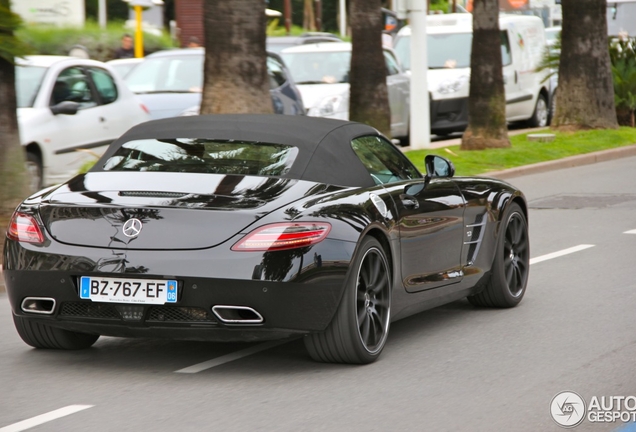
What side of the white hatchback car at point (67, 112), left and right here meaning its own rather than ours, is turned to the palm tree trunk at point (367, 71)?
back

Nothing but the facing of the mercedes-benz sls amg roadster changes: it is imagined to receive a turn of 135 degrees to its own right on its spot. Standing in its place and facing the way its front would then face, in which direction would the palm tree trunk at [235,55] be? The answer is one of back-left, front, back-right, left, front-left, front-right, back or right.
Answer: back

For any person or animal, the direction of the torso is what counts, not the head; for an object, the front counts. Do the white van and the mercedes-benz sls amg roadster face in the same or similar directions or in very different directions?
very different directions

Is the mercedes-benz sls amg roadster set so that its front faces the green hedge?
no

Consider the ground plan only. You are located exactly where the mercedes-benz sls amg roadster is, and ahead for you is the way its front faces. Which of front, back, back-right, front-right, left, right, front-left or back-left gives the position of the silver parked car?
front-left

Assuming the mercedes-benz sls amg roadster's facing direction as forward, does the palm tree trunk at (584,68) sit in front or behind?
in front

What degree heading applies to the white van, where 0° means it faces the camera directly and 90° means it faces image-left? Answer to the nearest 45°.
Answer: approximately 45°

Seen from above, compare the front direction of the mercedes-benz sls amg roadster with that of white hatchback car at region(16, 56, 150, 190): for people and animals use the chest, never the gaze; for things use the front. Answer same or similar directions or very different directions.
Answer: very different directions

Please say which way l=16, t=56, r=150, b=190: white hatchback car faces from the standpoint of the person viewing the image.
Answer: facing the viewer and to the left of the viewer

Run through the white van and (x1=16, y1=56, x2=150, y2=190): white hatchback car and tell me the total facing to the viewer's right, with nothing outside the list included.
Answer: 0

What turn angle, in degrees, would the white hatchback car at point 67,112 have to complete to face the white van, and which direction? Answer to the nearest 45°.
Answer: approximately 180°

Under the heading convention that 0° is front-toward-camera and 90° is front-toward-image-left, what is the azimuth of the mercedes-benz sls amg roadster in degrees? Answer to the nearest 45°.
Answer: approximately 225°
